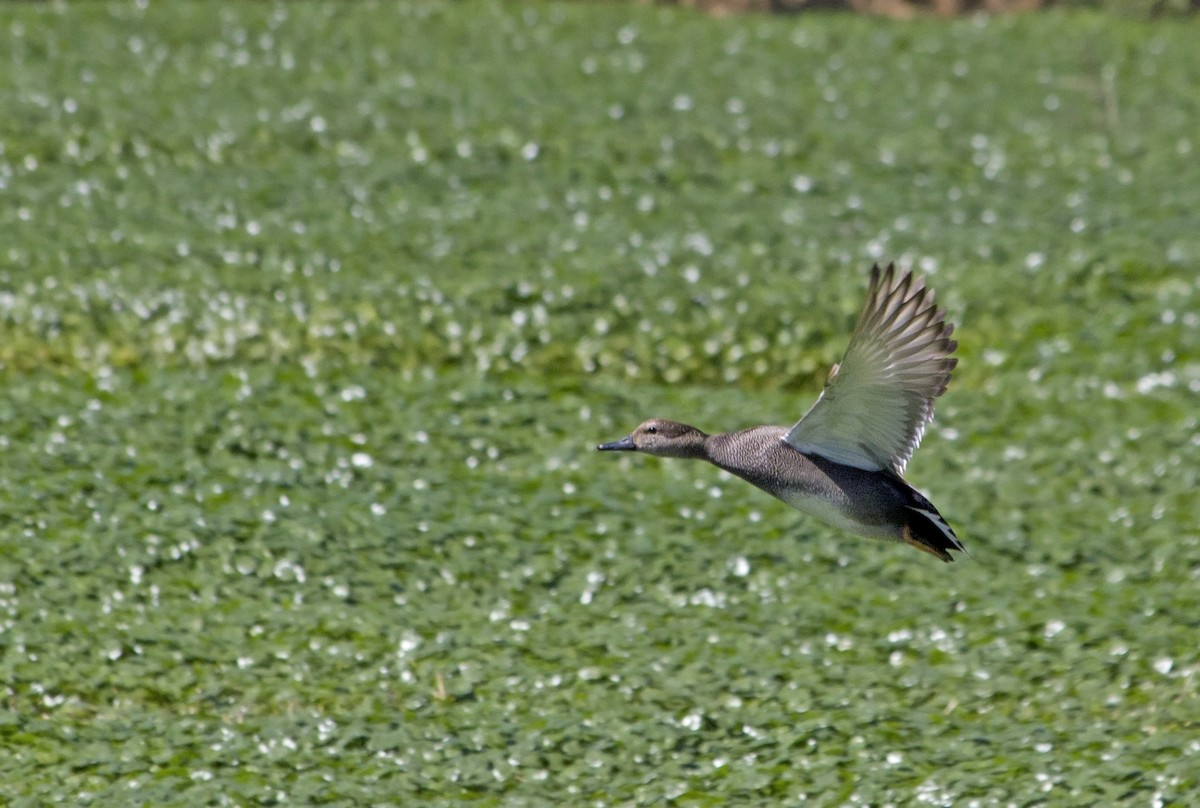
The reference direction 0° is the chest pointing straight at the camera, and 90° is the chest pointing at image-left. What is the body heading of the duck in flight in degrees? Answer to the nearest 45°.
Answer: approximately 90°
